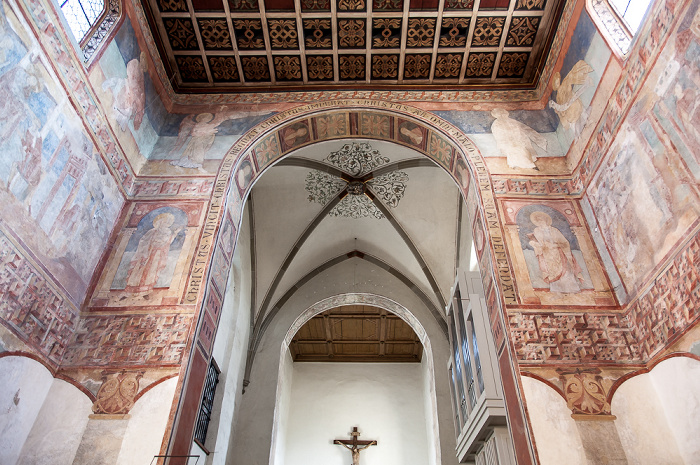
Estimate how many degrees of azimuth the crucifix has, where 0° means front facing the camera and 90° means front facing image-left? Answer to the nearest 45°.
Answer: approximately 0°

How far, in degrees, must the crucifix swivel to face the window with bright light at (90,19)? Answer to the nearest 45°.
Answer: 0° — it already faces it
